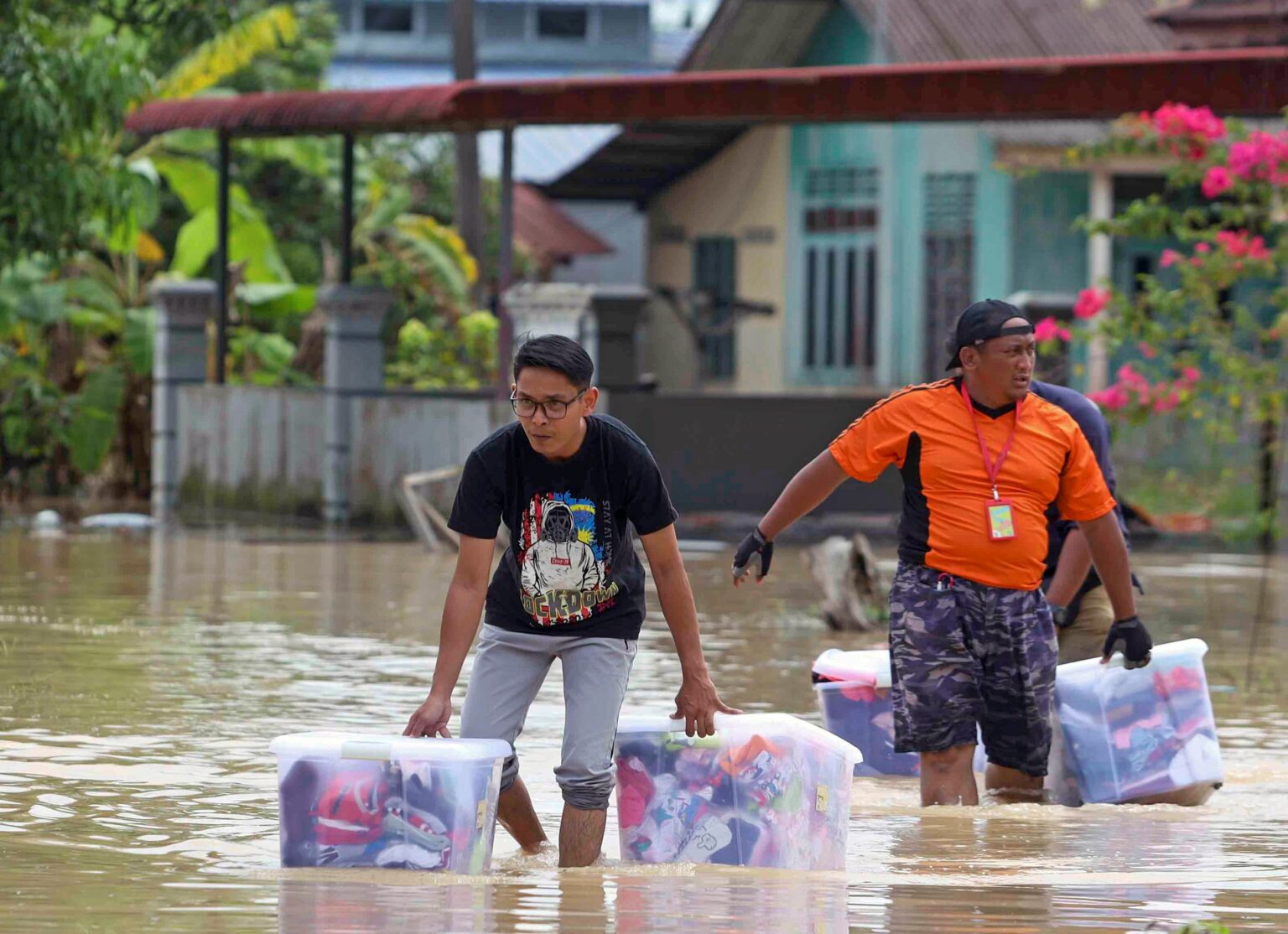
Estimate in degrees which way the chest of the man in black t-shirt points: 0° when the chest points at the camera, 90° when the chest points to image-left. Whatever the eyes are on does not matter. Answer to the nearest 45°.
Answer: approximately 0°

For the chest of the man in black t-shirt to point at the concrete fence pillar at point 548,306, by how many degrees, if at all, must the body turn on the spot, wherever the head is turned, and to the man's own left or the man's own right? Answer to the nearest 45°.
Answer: approximately 180°

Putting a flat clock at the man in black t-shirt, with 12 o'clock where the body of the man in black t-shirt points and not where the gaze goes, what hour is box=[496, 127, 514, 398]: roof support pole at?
The roof support pole is roughly at 6 o'clock from the man in black t-shirt.

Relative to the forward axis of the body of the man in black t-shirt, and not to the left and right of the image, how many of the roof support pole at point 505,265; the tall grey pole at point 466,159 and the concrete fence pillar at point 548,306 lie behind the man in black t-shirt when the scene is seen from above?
3

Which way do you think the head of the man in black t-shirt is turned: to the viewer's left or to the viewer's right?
to the viewer's left

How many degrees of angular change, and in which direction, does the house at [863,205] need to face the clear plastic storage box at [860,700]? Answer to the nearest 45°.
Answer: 0° — it already faces it

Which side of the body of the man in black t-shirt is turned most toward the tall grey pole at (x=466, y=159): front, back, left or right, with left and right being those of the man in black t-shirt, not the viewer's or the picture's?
back

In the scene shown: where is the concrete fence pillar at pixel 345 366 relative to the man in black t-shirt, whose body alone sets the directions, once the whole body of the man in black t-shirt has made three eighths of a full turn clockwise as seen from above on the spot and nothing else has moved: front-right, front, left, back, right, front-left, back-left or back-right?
front-right

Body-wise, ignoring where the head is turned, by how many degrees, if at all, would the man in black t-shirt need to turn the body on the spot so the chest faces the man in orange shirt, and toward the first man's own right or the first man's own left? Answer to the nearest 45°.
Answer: approximately 135° to the first man's own left

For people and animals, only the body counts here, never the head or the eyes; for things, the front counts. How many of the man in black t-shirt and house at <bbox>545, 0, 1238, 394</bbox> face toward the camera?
2

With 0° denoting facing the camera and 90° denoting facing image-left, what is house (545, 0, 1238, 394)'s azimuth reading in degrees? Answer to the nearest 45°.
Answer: approximately 0°
